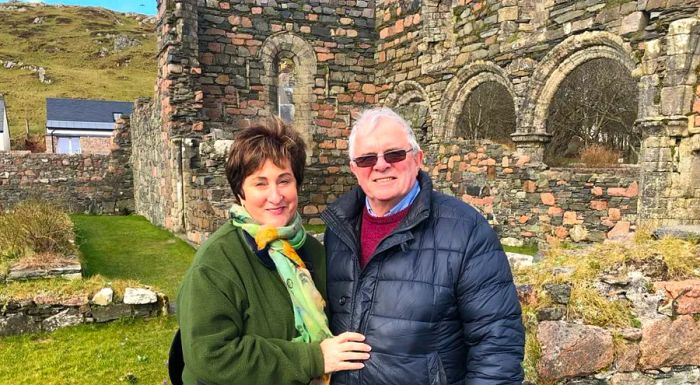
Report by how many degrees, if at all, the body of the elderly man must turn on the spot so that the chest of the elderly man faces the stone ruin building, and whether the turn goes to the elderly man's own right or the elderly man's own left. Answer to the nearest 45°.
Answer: approximately 135° to the elderly man's own right

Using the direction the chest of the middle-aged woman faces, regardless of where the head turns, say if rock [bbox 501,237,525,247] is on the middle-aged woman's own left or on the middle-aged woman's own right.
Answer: on the middle-aged woman's own left

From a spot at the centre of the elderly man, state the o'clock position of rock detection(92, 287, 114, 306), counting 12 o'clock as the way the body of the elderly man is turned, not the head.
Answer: The rock is roughly at 3 o'clock from the elderly man.

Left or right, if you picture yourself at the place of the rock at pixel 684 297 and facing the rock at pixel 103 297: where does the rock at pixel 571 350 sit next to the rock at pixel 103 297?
left

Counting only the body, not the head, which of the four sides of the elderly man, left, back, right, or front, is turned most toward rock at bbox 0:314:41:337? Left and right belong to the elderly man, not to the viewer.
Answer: right

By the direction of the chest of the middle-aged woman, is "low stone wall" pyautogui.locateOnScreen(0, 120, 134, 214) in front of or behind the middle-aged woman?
behind

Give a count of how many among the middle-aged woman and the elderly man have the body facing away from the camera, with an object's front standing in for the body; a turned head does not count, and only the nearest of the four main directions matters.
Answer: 0

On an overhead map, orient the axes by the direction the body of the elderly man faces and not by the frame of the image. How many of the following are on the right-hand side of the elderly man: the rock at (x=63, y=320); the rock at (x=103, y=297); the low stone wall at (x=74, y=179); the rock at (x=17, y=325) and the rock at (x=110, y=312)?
5

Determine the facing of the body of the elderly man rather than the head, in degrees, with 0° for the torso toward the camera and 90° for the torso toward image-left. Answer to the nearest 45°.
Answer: approximately 45°

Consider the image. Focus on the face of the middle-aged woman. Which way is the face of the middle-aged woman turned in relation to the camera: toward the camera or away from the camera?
toward the camera

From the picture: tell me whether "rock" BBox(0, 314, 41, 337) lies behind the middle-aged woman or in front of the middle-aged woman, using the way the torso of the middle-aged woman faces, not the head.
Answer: behind

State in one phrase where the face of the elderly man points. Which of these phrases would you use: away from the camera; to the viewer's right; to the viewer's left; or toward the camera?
toward the camera
